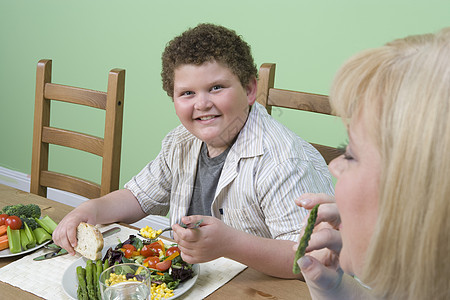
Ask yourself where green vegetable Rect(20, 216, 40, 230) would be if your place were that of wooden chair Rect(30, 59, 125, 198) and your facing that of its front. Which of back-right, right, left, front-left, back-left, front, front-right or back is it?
front-left

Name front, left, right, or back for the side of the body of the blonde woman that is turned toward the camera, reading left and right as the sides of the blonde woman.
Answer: left

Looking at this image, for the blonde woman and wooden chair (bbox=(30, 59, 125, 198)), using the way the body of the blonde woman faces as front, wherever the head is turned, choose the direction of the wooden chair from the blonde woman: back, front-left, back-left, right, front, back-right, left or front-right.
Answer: front-right

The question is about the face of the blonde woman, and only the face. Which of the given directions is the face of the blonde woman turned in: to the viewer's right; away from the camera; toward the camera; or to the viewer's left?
to the viewer's left

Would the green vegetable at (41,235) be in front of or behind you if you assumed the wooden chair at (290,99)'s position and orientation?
in front

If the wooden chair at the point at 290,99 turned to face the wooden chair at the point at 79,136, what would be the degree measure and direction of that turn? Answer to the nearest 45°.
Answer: approximately 45° to its right

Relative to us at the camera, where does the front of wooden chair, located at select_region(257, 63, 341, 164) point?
facing the viewer and to the left of the viewer

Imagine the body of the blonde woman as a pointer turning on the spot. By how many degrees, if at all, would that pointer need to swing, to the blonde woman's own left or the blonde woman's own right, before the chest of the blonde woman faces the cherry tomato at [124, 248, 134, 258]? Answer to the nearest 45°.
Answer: approximately 45° to the blonde woman's own right

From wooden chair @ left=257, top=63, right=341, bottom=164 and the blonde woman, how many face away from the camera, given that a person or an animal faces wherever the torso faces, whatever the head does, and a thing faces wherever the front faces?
0

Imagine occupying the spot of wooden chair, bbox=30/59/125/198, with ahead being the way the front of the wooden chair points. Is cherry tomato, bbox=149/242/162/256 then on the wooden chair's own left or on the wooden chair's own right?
on the wooden chair's own left

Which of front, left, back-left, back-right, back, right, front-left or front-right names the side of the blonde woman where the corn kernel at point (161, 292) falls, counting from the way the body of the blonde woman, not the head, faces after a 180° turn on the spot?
back-left

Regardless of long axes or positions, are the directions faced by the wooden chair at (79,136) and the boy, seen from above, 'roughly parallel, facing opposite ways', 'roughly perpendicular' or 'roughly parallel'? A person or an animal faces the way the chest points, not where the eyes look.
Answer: roughly parallel
